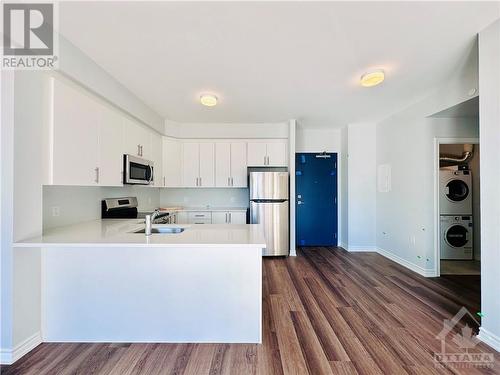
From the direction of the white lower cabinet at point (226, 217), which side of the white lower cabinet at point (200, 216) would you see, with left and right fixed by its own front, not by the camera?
left

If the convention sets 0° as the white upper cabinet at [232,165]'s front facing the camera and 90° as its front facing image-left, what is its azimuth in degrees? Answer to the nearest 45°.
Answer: approximately 0°

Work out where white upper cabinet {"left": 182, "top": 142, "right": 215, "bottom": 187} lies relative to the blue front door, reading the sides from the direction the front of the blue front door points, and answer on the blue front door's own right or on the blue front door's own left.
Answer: on the blue front door's own right

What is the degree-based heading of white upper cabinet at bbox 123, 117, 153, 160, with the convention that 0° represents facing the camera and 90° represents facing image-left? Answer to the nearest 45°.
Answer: approximately 315°

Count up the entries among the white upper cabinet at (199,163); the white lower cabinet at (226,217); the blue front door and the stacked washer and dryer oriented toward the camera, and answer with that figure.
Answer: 4

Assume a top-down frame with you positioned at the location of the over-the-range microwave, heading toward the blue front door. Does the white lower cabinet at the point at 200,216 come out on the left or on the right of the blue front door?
left

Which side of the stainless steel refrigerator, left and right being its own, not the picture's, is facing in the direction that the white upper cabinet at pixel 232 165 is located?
right

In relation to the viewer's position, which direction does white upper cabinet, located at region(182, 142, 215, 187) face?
facing the viewer

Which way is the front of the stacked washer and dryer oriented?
toward the camera

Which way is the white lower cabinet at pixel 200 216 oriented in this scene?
toward the camera

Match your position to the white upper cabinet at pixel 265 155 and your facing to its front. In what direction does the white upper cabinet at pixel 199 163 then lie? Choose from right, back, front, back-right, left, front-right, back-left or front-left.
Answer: right
